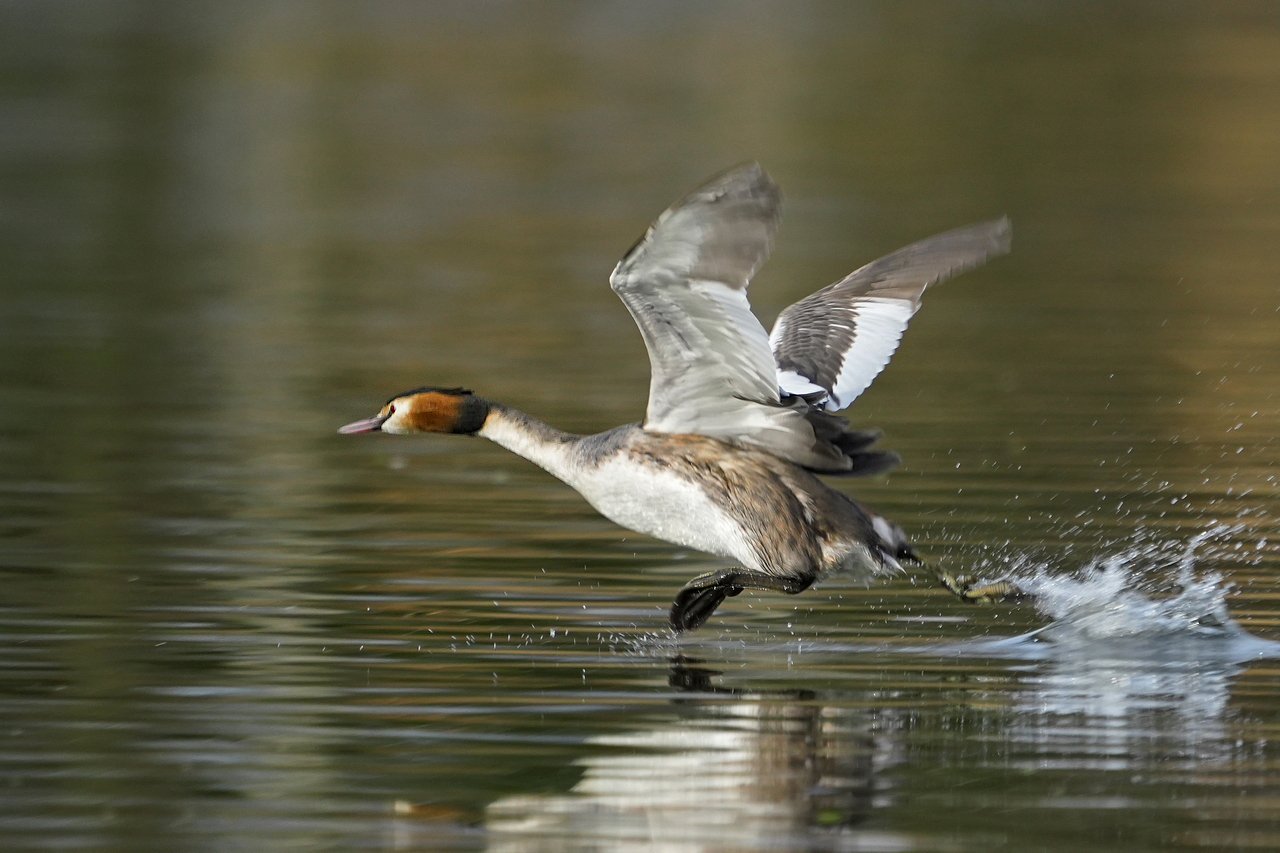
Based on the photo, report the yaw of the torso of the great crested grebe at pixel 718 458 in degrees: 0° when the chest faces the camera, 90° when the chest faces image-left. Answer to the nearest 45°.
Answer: approximately 90°
